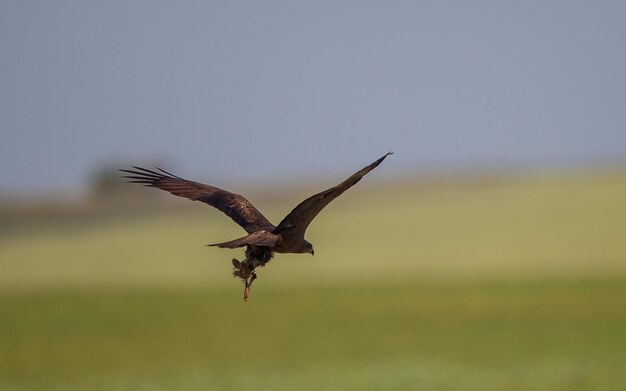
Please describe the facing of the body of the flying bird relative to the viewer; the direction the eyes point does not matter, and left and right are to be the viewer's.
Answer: facing away from the viewer and to the right of the viewer
